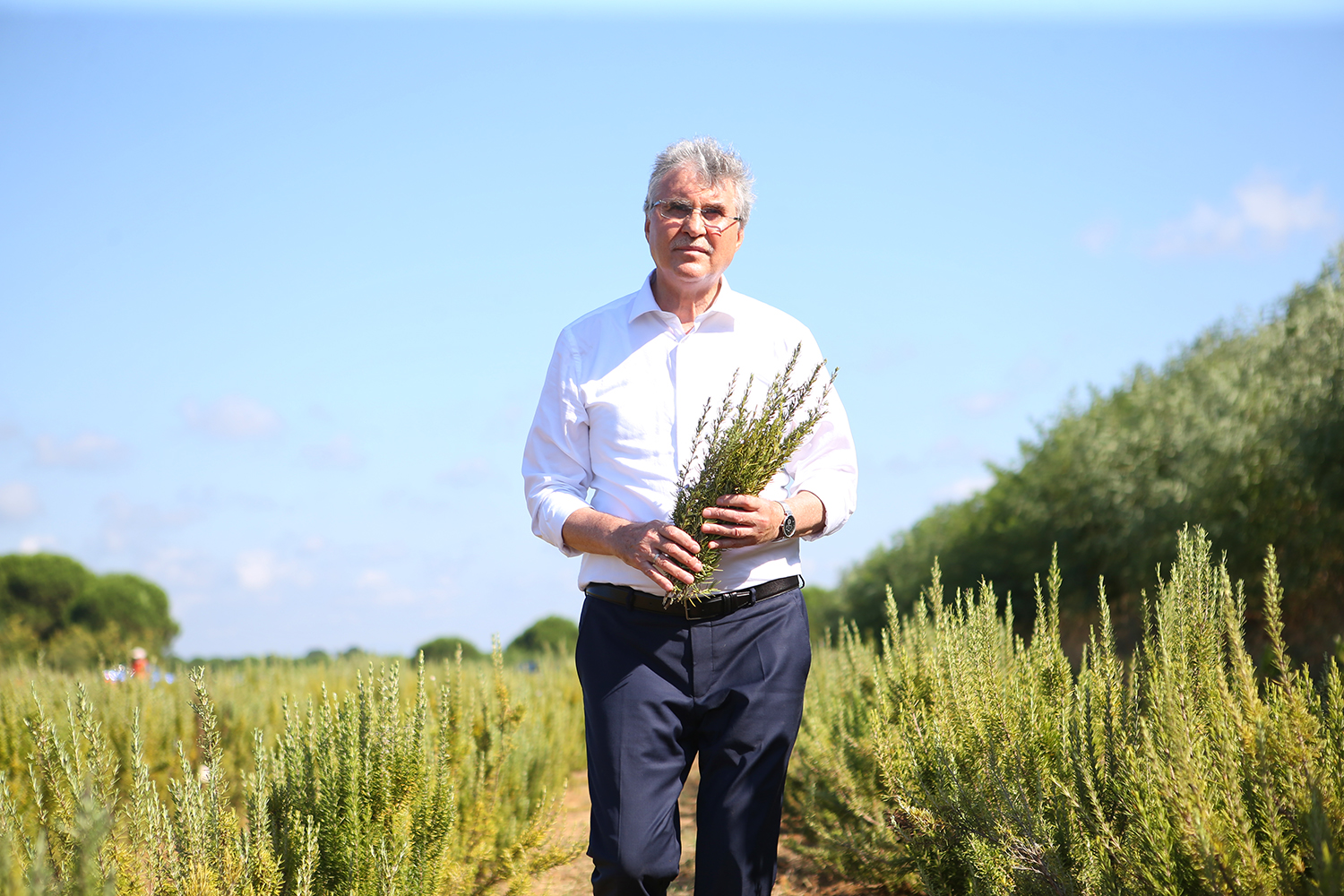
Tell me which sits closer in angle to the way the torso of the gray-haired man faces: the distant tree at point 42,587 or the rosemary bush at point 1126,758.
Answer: the rosemary bush

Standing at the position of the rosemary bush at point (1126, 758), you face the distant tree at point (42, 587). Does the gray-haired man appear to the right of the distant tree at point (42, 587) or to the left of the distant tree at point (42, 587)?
left

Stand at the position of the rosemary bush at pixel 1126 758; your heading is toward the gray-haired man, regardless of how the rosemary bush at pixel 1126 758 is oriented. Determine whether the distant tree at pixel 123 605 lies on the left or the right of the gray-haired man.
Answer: right

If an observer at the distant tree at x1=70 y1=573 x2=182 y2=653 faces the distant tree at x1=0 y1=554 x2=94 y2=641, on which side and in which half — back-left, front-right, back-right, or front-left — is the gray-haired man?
back-left

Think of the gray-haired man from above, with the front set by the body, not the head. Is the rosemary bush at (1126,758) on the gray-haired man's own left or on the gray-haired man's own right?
on the gray-haired man's own left

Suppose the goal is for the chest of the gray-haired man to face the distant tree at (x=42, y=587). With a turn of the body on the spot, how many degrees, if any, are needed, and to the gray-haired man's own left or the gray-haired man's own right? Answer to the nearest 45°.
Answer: approximately 135° to the gray-haired man's own right

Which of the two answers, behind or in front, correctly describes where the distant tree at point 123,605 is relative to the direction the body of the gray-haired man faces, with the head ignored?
behind

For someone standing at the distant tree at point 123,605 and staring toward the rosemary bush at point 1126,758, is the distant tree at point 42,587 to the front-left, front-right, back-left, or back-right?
back-right

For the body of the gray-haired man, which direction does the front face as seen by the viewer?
toward the camera
